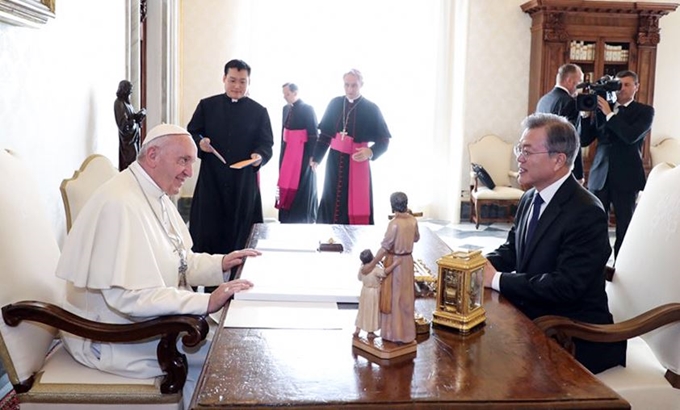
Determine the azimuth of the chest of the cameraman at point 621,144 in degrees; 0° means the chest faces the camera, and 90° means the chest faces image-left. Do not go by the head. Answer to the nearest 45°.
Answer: approximately 45°

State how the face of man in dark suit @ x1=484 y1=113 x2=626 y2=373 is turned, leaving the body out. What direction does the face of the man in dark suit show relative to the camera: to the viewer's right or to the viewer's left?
to the viewer's left

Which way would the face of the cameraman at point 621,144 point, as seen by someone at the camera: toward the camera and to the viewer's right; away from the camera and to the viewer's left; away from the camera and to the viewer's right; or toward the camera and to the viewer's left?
toward the camera and to the viewer's left

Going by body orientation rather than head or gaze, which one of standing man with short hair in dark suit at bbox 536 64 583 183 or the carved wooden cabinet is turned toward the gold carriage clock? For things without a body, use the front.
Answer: the carved wooden cabinet

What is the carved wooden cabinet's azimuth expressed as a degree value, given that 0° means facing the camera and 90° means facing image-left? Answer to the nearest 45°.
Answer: approximately 0°

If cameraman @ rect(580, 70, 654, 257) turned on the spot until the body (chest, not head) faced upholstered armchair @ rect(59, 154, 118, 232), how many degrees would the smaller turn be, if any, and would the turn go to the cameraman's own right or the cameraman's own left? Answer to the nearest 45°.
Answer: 0° — they already face it

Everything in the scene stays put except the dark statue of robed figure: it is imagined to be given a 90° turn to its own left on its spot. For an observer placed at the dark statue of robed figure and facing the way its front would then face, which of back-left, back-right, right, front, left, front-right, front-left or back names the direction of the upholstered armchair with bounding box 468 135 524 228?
front-right

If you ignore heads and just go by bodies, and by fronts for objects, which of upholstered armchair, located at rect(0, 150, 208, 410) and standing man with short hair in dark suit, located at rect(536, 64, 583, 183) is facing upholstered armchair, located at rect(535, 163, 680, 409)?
upholstered armchair, located at rect(0, 150, 208, 410)

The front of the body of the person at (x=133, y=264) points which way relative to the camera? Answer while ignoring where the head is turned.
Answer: to the viewer's right

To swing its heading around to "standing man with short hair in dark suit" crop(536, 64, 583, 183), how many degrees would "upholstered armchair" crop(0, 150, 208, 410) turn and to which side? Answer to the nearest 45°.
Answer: approximately 45° to its left
